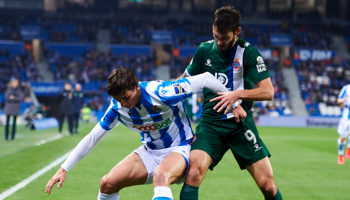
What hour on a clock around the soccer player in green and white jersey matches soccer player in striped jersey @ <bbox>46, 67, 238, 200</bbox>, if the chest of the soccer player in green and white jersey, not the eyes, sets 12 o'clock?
The soccer player in striped jersey is roughly at 2 o'clock from the soccer player in green and white jersey.

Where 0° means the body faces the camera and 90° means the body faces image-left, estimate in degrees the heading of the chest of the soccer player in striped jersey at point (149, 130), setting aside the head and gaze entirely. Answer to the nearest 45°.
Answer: approximately 45°

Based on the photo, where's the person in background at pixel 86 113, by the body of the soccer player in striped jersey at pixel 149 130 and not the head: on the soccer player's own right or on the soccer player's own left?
on the soccer player's own right

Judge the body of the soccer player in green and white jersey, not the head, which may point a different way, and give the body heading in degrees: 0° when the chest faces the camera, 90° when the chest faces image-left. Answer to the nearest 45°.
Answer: approximately 0°

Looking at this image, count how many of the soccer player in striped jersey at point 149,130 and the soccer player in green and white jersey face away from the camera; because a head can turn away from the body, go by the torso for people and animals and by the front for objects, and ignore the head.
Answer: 0
